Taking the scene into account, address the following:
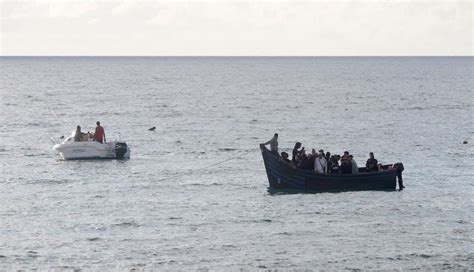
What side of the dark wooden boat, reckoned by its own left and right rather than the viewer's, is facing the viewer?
left
